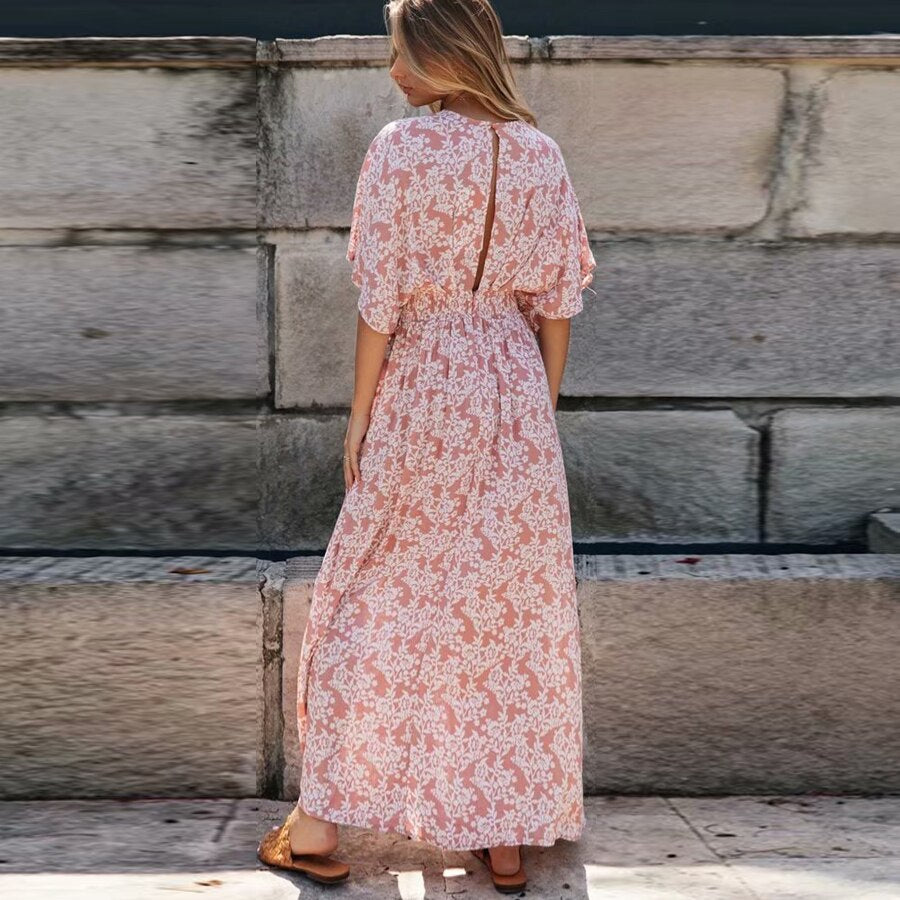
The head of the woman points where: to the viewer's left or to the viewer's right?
to the viewer's left

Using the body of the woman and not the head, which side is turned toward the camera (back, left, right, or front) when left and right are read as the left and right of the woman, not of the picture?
back
